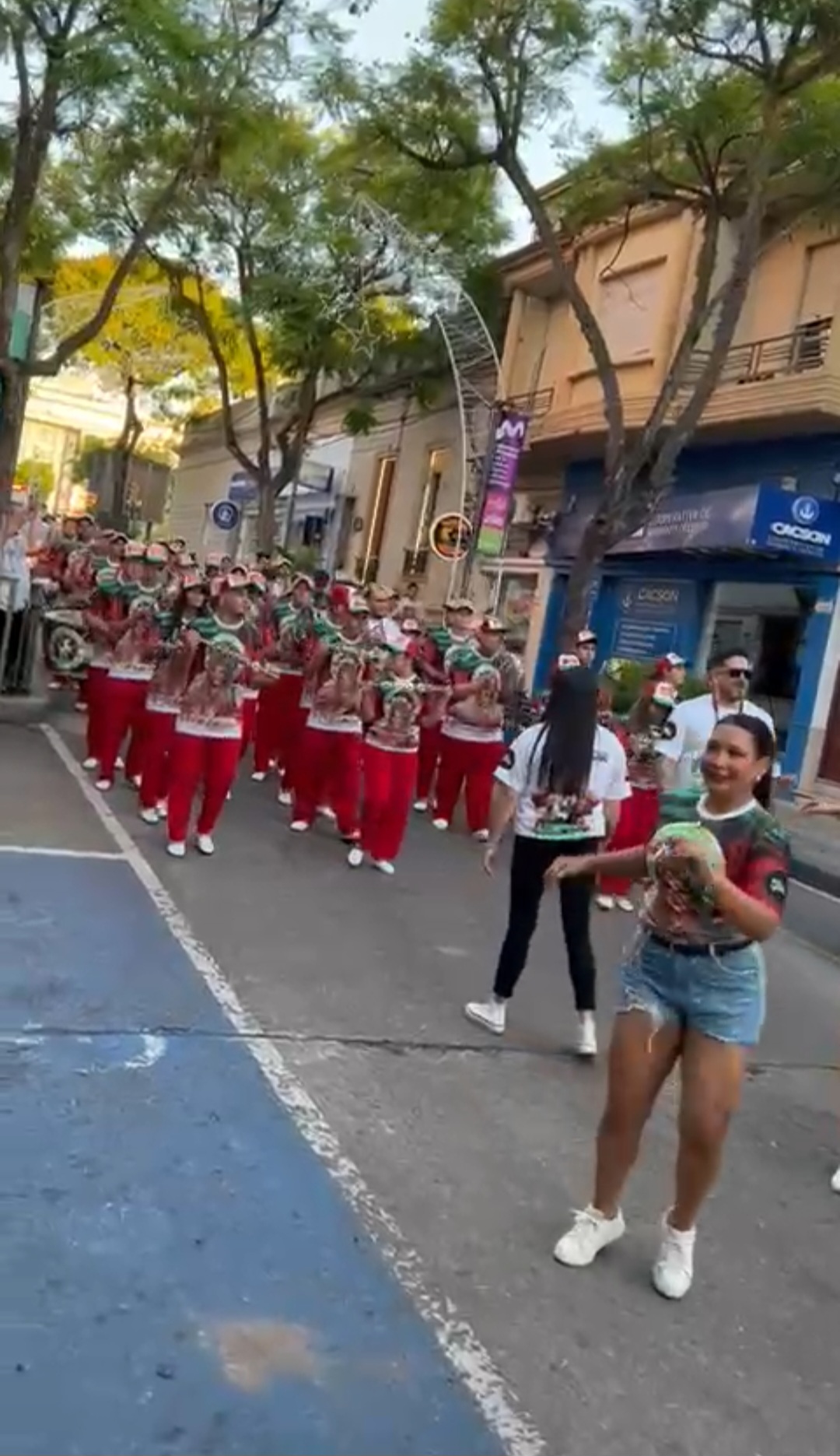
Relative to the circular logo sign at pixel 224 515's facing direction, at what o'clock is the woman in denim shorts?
The woman in denim shorts is roughly at 12 o'clock from the circular logo sign.

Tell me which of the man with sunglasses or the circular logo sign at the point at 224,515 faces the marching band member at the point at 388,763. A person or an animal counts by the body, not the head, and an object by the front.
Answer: the circular logo sign

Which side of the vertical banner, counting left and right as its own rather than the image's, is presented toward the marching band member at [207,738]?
front

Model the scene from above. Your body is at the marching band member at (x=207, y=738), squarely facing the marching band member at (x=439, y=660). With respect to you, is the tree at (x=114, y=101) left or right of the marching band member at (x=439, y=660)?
left

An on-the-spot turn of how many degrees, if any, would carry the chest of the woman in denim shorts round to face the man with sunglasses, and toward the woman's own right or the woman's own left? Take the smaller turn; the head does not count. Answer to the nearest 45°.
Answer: approximately 135° to the woman's own right

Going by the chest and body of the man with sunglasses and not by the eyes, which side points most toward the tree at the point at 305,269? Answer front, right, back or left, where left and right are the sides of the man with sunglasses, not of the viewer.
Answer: back

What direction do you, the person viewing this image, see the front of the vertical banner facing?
facing the viewer

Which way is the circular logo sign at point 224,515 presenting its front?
toward the camera

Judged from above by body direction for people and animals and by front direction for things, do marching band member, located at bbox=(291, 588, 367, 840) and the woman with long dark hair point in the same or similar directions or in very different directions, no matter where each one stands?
very different directions

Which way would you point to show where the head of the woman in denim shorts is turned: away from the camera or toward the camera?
toward the camera

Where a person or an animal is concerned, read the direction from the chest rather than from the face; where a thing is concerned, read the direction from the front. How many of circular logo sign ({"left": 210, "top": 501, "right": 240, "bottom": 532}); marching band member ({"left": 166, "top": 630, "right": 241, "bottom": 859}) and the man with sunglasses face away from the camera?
0

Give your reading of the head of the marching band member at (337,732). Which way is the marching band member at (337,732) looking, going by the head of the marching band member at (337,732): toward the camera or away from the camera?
toward the camera

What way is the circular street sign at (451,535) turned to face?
toward the camera

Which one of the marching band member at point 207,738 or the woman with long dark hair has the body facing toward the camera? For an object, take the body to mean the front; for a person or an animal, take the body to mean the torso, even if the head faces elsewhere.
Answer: the marching band member

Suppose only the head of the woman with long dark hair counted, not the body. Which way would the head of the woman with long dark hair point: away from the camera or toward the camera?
away from the camera

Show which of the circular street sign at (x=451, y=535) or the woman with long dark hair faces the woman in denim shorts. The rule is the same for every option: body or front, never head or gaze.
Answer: the circular street sign

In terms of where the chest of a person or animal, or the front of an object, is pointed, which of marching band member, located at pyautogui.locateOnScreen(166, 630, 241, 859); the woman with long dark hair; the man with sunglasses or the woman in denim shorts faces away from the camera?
the woman with long dark hair

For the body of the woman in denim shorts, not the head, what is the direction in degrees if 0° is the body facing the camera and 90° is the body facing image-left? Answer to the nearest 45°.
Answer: approximately 45°
